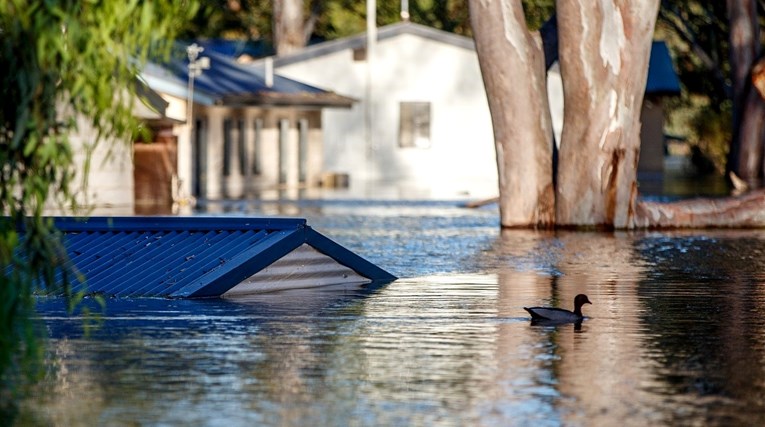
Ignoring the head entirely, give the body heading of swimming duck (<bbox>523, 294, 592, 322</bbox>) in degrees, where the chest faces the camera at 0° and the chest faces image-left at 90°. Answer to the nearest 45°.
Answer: approximately 270°

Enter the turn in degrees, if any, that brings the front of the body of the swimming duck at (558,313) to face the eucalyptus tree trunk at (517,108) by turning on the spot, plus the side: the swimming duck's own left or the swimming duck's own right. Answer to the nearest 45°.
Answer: approximately 90° to the swimming duck's own left

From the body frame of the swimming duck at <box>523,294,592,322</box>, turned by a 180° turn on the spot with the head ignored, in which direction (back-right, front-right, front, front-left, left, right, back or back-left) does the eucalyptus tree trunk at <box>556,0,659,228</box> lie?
right
